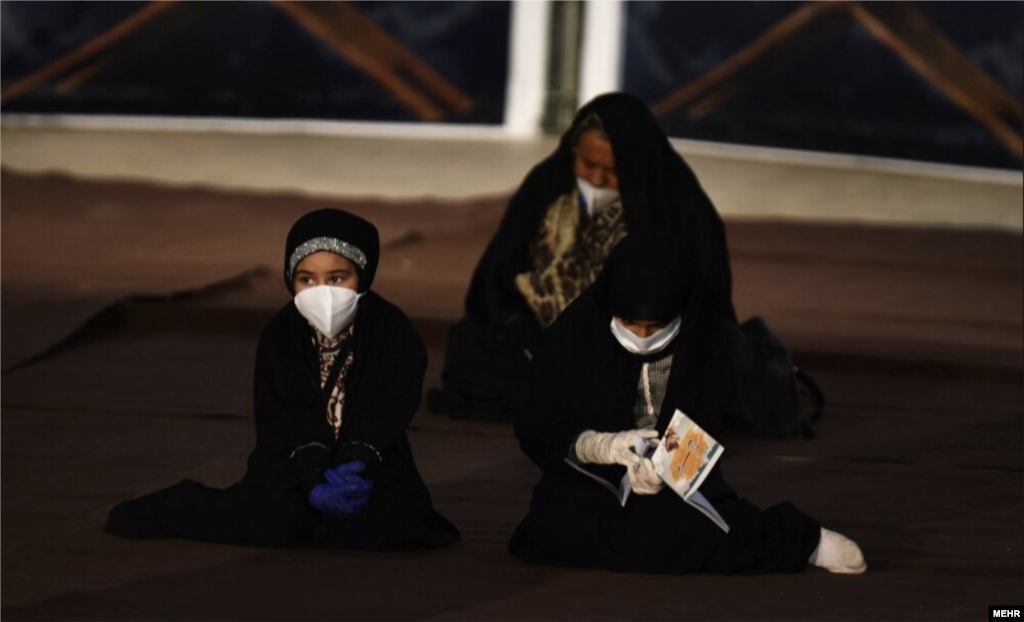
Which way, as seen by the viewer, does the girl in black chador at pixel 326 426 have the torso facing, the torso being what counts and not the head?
toward the camera

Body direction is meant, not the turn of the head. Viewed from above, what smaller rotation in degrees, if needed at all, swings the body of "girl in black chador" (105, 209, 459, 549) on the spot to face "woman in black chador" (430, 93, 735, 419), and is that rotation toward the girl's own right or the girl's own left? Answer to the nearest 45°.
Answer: approximately 135° to the girl's own left

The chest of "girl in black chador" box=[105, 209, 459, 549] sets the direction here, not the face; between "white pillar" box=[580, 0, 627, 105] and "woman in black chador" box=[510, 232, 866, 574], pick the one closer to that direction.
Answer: the woman in black chador

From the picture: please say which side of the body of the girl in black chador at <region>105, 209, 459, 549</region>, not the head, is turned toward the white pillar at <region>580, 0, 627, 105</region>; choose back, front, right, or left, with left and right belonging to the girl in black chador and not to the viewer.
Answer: back

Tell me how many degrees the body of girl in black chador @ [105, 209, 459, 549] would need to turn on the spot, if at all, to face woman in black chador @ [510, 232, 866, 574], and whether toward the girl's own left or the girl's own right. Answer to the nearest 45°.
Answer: approximately 90° to the girl's own left

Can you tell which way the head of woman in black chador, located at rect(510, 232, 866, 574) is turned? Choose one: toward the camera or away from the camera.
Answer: toward the camera

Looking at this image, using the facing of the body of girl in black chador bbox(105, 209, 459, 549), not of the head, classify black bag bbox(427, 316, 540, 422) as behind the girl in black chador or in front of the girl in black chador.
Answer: behind
